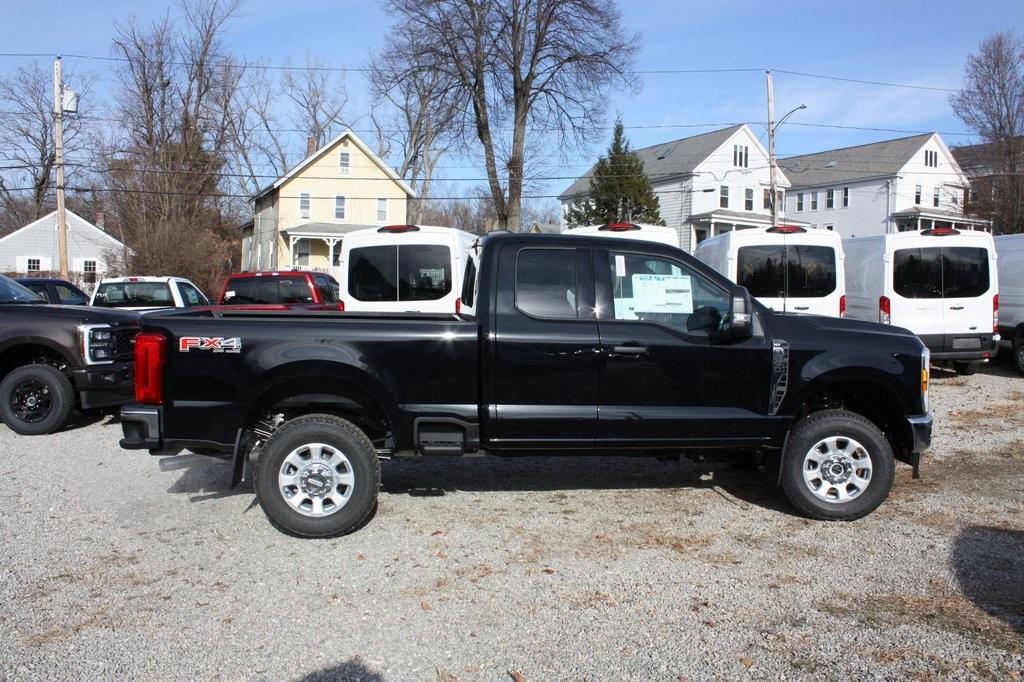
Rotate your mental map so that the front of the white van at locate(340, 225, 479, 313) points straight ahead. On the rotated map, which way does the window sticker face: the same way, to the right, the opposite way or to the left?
the opposite way

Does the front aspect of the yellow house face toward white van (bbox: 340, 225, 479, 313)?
yes

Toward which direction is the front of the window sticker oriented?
toward the camera

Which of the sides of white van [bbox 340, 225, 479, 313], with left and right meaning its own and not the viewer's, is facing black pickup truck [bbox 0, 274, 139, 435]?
left

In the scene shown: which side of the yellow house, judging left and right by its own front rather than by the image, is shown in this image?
front

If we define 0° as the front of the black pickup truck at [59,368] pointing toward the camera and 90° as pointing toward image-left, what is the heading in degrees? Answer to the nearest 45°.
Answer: approximately 315°

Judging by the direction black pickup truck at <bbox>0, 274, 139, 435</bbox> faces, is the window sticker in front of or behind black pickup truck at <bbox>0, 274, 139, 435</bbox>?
in front

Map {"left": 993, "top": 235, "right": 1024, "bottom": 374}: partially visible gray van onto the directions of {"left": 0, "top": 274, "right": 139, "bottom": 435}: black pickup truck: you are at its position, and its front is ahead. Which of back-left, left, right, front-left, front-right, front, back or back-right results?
front-left

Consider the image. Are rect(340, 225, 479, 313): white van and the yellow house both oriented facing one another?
yes

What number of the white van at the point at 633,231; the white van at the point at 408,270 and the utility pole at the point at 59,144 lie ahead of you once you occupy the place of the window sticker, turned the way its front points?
0

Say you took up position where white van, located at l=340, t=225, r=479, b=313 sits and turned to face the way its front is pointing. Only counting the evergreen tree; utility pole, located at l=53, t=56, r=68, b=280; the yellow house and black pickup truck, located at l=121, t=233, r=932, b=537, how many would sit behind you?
1

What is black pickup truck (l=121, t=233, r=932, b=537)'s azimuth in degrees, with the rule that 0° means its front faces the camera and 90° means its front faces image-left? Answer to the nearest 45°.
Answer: approximately 270°

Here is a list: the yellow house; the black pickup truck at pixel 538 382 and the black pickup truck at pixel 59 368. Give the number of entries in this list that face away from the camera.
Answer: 0

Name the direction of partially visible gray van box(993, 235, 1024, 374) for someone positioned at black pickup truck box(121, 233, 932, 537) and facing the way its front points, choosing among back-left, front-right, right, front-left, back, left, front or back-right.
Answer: front-left

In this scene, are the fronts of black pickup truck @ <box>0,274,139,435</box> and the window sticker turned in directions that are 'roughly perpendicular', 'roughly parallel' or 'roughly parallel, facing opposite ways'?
roughly perpendicular

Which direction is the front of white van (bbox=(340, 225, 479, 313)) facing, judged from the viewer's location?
facing away from the viewer

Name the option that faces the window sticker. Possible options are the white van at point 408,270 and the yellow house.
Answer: the yellow house

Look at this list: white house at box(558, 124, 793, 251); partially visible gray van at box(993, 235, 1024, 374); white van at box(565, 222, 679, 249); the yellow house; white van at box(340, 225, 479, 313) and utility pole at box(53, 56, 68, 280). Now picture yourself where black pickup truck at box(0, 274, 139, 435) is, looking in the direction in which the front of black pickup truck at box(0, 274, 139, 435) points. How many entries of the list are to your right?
0

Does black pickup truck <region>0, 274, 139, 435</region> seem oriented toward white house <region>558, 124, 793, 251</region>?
no

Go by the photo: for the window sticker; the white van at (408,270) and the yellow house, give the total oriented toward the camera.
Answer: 2
